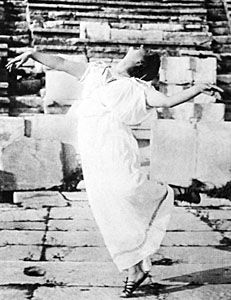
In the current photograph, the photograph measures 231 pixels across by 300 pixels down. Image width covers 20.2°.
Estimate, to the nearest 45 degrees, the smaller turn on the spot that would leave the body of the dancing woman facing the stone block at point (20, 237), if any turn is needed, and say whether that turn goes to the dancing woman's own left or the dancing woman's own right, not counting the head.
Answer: approximately 90° to the dancing woman's own right

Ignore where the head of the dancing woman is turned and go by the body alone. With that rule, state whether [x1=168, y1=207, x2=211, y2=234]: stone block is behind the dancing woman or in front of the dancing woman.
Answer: behind

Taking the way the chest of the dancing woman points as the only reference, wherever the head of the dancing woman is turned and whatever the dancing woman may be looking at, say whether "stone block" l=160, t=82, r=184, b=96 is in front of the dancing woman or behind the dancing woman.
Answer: behind

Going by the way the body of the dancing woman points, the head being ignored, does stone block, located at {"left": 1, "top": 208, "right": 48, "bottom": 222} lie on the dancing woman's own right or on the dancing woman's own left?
on the dancing woman's own right

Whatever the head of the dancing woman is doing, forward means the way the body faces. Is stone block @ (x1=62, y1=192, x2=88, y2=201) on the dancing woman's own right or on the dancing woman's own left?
on the dancing woman's own right

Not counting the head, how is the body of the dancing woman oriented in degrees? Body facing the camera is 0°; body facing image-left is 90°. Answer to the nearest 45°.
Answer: approximately 45°

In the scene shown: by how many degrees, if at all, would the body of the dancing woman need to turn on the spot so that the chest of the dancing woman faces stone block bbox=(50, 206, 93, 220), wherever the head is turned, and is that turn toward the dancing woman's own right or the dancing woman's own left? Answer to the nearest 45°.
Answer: approximately 135° to the dancing woman's own right

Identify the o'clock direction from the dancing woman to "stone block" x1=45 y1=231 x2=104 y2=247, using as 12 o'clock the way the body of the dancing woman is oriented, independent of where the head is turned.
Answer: The stone block is roughly at 4 o'clock from the dancing woman.

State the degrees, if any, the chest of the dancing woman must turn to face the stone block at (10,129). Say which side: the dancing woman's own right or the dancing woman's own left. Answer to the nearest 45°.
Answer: approximately 135° to the dancing woman's own right

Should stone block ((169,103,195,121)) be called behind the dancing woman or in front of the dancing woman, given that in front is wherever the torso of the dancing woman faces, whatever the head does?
behind
